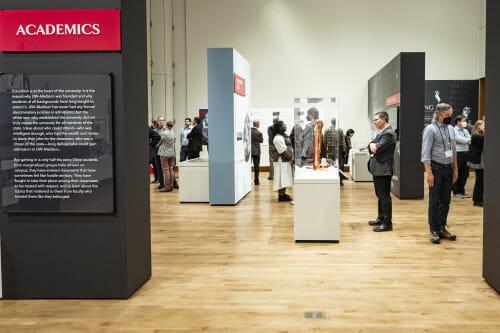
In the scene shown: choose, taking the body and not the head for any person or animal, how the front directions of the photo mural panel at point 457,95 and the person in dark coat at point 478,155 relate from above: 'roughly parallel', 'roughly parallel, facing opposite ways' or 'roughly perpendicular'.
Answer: roughly perpendicular

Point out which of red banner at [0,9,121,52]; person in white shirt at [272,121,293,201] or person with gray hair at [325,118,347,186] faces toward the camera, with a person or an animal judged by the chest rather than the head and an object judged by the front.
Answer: the red banner

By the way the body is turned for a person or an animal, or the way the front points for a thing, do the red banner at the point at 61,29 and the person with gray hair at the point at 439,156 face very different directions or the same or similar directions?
same or similar directions

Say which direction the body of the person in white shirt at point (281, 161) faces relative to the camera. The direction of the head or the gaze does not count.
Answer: to the viewer's right

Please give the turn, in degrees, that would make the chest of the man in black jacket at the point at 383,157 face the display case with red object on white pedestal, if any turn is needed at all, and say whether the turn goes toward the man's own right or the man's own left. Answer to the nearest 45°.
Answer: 0° — they already face it

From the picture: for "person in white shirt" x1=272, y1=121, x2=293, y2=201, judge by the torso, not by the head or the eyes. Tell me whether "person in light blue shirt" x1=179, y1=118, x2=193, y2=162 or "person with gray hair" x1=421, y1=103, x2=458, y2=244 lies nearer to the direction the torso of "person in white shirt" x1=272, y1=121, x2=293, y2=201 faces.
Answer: the person with gray hair

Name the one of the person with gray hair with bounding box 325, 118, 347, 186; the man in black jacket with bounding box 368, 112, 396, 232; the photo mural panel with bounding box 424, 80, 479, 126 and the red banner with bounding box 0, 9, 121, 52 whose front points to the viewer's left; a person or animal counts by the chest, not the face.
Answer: the man in black jacket

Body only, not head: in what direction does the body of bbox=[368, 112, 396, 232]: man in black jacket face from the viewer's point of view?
to the viewer's left

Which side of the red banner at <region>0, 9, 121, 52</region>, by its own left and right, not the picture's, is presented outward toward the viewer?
front

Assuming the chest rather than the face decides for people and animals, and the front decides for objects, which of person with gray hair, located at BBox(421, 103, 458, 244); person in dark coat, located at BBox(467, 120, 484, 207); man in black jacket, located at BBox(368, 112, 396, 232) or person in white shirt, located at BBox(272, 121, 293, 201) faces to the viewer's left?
the man in black jacket

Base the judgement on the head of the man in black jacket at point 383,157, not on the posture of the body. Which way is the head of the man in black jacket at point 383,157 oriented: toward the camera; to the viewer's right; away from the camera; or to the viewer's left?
to the viewer's left

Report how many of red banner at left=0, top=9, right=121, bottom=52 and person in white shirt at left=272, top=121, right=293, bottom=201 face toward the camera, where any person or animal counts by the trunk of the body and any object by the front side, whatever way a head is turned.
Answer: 1

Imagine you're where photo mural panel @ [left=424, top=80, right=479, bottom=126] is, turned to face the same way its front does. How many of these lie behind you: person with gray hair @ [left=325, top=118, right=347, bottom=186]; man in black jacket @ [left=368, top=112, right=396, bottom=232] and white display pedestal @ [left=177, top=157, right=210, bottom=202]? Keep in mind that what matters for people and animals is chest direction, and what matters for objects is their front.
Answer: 0
